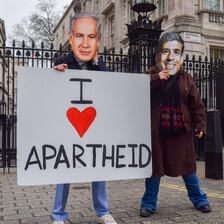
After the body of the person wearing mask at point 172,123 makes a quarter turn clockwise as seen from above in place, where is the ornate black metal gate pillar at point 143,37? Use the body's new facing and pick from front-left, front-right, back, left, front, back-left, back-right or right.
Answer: right

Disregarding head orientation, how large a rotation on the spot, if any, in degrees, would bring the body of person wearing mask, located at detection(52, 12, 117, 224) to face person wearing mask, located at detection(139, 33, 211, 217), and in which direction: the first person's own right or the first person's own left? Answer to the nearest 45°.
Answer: approximately 135° to the first person's own left

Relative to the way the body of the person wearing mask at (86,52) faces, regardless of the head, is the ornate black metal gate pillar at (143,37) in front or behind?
behind

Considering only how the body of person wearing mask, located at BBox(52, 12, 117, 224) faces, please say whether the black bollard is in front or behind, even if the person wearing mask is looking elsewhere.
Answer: behind

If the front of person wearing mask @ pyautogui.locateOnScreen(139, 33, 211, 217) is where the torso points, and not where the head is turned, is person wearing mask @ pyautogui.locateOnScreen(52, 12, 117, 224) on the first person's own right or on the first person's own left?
on the first person's own right

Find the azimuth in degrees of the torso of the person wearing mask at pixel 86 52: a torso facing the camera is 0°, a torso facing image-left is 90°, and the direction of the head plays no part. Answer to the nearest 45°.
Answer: approximately 0°

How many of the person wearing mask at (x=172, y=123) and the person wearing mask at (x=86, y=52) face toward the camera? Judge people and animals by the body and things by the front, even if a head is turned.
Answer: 2

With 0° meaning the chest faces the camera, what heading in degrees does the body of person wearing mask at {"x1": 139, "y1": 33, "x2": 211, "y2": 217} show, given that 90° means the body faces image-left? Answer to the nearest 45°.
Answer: approximately 0°

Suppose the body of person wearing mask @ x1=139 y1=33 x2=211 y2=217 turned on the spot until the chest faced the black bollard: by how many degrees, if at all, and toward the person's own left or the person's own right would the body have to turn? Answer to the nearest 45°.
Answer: approximately 180°
